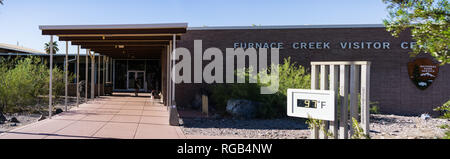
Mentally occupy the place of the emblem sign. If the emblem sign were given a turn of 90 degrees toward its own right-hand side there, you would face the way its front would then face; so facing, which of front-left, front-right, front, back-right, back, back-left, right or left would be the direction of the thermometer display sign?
left

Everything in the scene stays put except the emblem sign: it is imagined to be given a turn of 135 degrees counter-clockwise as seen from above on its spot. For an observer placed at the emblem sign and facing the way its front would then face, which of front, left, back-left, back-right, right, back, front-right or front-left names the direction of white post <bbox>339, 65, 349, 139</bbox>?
back-right

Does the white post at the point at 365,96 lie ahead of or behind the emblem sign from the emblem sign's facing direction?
ahead

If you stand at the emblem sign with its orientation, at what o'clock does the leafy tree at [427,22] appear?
The leafy tree is roughly at 12 o'clock from the emblem sign.

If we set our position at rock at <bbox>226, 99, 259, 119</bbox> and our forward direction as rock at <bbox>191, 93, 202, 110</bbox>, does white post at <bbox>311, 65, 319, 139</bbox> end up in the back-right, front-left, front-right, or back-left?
back-left

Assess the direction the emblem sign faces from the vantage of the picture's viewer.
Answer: facing the viewer

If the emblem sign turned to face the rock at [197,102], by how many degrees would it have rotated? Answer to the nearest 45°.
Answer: approximately 45° to its right

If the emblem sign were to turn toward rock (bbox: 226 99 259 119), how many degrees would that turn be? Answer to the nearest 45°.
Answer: approximately 45° to its right

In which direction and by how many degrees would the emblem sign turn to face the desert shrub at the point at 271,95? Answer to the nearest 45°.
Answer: approximately 45° to its right
